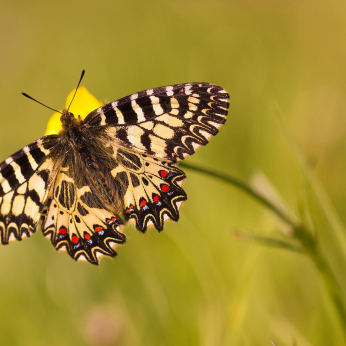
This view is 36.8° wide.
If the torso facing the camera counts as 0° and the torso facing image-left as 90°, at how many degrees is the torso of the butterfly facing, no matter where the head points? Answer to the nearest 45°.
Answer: approximately 135°
